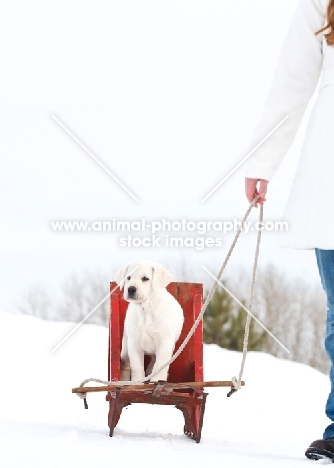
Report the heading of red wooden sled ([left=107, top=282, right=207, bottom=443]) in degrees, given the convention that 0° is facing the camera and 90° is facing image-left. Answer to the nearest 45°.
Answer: approximately 0°
